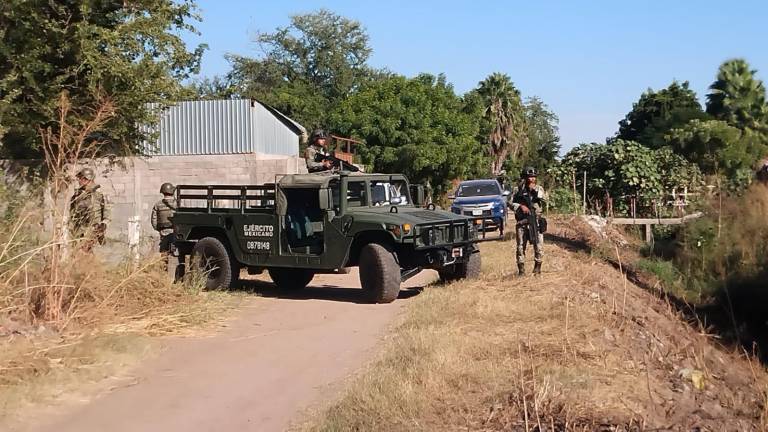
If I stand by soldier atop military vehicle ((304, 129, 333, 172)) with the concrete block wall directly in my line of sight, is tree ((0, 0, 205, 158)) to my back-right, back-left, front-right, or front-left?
front-left

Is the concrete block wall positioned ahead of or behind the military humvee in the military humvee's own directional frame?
behind

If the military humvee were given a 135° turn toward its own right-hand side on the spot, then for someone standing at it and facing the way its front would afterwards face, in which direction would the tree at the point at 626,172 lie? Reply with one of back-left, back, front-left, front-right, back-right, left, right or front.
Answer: back-right

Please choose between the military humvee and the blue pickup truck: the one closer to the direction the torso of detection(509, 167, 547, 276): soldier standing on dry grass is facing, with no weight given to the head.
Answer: the military humvee

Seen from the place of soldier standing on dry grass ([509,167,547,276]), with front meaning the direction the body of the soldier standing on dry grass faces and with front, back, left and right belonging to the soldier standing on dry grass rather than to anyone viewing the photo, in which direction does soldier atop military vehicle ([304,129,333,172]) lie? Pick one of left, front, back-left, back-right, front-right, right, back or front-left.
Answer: right

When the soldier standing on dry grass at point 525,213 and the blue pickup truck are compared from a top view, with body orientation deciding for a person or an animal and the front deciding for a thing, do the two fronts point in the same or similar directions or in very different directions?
same or similar directions

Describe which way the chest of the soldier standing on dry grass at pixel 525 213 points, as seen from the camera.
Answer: toward the camera

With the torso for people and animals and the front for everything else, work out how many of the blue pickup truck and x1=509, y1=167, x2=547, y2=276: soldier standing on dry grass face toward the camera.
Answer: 2

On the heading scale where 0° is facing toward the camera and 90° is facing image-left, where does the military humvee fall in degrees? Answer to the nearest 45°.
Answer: approximately 315°

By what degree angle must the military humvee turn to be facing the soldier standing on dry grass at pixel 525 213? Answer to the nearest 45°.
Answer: approximately 45° to its left

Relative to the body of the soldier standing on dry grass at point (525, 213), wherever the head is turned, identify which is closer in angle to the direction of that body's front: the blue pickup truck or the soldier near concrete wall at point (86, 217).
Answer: the soldier near concrete wall

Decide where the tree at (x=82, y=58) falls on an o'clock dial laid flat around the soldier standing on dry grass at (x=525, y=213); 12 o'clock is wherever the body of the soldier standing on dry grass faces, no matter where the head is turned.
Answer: The tree is roughly at 3 o'clock from the soldier standing on dry grass.

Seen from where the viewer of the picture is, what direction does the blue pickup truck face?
facing the viewer

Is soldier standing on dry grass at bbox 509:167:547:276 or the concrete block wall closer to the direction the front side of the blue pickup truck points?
the soldier standing on dry grass
